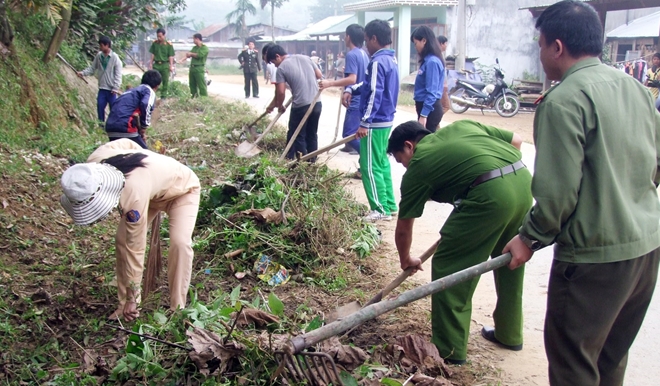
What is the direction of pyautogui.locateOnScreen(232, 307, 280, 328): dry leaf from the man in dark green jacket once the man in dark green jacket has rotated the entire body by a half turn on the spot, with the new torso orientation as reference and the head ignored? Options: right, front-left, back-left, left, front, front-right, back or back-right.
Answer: back-right

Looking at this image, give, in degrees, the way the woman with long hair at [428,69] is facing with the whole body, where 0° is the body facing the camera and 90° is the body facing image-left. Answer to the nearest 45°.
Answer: approximately 90°

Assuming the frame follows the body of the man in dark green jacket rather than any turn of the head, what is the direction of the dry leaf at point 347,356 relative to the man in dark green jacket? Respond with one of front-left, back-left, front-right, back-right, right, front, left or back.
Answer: front-left

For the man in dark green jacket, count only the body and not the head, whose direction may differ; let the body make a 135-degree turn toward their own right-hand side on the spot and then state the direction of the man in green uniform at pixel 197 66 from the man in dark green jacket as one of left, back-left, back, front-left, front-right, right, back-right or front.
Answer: back-left

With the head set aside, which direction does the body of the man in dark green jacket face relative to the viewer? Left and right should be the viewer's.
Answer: facing away from the viewer and to the left of the viewer

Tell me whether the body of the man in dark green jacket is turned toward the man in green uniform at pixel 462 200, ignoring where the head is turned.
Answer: yes

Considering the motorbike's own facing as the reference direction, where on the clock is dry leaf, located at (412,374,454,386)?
The dry leaf is roughly at 3 o'clock from the motorbike.

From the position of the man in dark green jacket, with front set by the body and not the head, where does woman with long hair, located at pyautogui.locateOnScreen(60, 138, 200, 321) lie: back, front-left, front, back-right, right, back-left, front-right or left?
front-left

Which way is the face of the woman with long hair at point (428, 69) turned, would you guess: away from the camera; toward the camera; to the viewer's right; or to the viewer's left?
to the viewer's left

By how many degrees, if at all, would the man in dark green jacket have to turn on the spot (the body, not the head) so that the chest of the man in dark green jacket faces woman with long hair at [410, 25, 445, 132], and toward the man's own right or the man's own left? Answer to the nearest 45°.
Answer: approximately 45° to the man's own right

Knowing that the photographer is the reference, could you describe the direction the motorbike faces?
facing to the right of the viewer

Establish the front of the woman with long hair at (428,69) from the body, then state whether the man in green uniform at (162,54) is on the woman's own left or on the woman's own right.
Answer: on the woman's own right

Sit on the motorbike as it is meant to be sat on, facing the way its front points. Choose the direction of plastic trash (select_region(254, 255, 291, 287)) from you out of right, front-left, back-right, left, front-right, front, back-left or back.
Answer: right

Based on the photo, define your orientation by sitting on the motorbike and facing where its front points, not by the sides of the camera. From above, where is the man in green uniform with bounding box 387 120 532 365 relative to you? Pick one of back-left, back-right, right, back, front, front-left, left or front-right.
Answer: right
